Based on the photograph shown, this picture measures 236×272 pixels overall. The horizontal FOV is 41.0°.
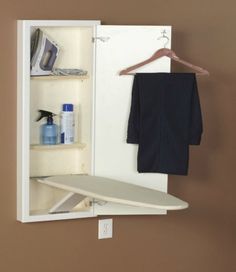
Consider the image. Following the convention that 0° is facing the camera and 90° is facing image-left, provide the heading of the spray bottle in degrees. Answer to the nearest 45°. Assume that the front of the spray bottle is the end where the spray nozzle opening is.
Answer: approximately 90°

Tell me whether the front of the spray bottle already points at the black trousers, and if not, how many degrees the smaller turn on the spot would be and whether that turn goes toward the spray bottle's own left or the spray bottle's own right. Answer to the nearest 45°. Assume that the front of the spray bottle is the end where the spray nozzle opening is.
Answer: approximately 180°

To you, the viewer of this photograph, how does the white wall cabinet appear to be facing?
facing the viewer and to the right of the viewer
